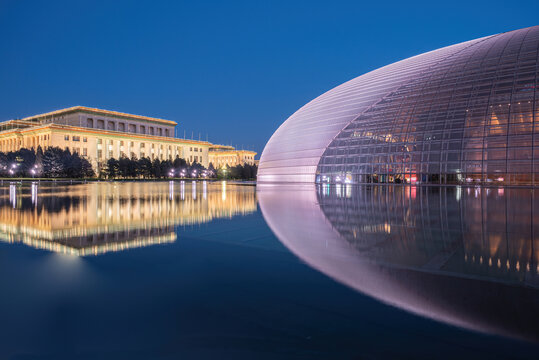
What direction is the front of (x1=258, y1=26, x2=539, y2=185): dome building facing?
toward the camera
